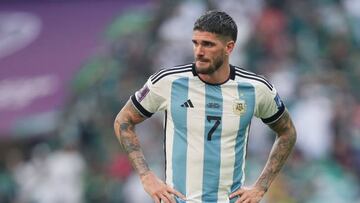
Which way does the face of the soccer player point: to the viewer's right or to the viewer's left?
to the viewer's left

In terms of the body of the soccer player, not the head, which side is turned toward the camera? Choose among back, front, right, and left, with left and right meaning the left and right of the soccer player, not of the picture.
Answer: front
